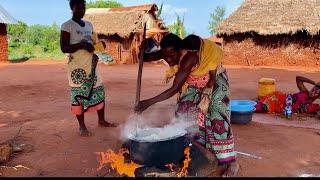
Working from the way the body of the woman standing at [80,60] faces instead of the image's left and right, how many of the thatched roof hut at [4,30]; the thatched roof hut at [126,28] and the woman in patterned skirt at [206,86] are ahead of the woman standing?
1

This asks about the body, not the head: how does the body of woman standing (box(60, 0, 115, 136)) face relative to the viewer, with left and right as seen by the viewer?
facing the viewer and to the right of the viewer

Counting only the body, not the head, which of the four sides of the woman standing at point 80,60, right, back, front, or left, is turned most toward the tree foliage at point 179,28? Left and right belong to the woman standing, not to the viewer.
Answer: left

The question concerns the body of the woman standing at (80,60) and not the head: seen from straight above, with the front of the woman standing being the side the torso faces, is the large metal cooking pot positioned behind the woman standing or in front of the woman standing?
in front

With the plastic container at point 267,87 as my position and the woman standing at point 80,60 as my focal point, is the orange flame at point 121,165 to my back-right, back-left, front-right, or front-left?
front-left

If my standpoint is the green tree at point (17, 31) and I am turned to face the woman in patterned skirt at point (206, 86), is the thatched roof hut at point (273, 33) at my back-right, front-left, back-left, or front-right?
front-left

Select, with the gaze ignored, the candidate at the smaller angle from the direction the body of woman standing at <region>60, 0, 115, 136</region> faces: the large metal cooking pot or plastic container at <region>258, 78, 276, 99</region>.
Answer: the large metal cooking pot

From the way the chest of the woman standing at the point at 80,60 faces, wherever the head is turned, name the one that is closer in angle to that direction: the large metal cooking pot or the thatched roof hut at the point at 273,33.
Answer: the large metal cooking pot

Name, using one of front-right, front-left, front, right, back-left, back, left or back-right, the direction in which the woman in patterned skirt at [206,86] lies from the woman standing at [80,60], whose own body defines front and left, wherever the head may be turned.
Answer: front

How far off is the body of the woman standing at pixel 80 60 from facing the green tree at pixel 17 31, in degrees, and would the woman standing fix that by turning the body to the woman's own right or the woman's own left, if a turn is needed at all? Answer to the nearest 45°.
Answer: approximately 135° to the woman's own left

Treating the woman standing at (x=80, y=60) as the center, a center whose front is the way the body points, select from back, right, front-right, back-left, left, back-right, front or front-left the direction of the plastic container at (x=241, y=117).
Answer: front-left

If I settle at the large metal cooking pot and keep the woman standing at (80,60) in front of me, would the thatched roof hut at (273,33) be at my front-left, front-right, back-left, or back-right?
front-right

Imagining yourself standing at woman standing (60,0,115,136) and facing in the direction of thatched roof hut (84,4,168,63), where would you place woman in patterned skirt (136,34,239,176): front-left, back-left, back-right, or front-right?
back-right
